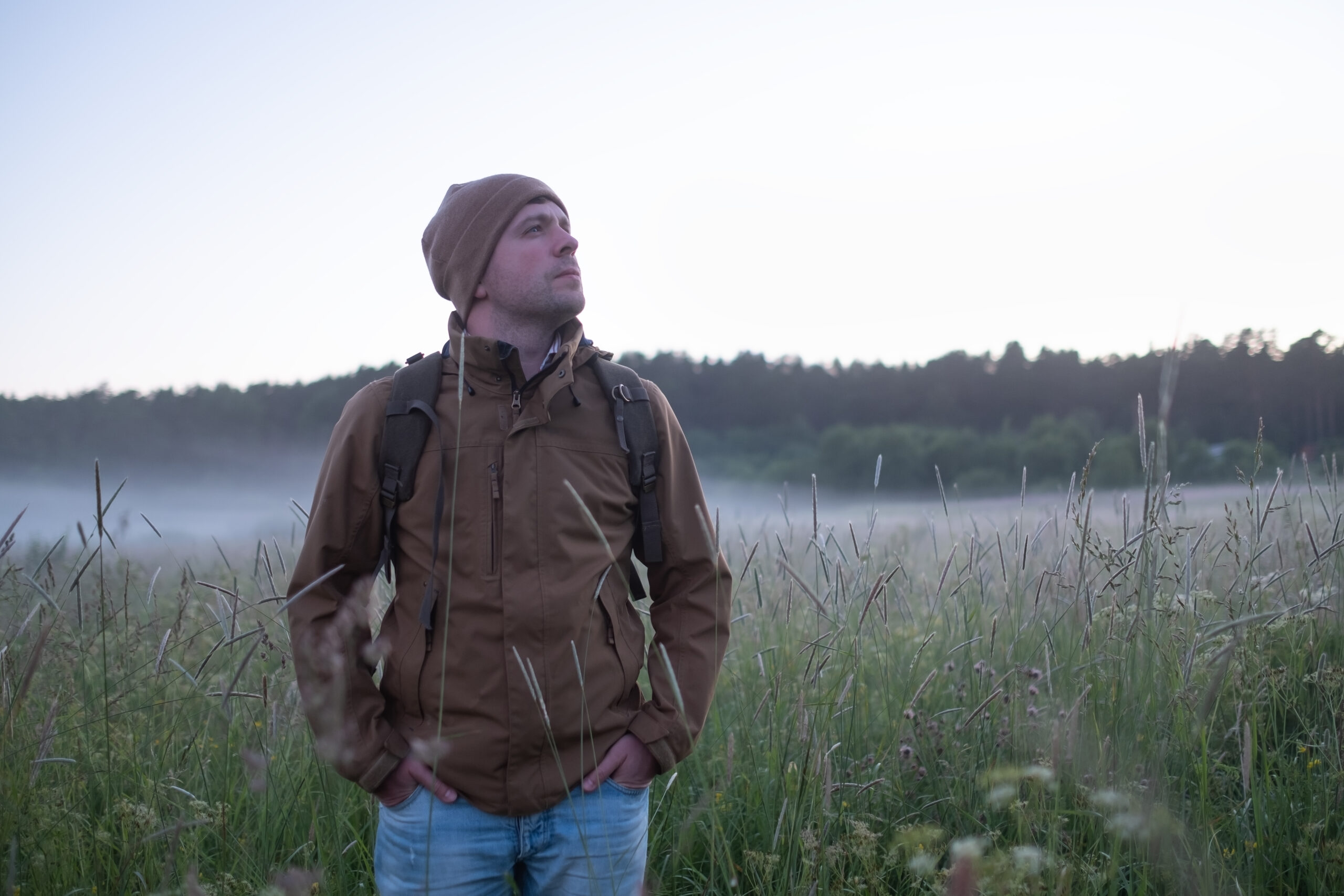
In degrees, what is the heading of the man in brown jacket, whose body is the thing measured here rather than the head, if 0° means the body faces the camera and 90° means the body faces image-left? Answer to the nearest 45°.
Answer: approximately 0°
